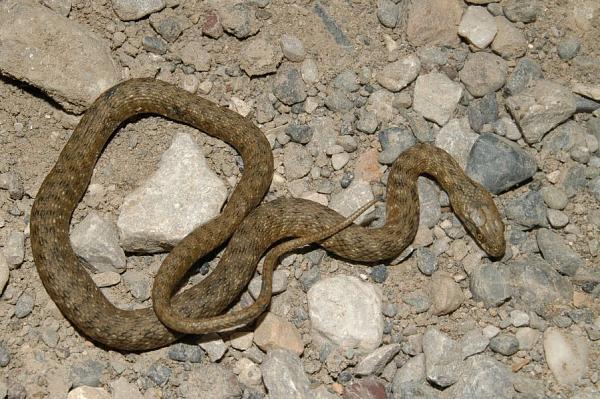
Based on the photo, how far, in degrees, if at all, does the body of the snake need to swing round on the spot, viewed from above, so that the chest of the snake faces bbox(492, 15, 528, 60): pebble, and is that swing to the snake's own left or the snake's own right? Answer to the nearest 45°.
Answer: approximately 90° to the snake's own left

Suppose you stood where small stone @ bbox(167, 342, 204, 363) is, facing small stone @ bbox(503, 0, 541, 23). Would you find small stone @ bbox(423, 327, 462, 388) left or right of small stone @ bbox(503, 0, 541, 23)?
right

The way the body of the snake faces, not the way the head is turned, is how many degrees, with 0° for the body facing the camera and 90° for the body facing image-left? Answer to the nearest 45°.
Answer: approximately 315°

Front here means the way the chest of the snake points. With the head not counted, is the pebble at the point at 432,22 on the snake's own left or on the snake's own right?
on the snake's own left

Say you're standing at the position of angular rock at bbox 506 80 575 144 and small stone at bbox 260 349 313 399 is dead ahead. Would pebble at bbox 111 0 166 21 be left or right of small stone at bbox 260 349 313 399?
right

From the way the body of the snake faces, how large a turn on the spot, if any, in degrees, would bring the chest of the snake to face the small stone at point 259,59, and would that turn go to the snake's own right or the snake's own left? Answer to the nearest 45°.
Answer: approximately 135° to the snake's own left

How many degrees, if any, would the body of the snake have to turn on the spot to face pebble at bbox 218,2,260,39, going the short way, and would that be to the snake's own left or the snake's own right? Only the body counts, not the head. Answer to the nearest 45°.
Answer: approximately 135° to the snake's own left

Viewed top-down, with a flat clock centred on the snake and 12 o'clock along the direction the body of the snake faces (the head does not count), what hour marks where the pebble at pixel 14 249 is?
The pebble is roughly at 4 o'clock from the snake.

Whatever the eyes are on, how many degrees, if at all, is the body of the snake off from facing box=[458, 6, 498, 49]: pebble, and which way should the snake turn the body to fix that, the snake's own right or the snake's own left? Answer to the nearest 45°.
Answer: approximately 90° to the snake's own left

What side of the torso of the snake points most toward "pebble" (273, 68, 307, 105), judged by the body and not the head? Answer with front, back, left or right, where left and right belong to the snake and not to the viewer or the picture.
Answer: left

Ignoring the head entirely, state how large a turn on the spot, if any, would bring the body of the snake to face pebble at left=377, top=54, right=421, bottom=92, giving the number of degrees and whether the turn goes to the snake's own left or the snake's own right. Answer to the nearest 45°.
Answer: approximately 90° to the snake's own left

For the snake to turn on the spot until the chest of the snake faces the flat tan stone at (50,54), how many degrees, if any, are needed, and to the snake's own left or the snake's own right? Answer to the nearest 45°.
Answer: approximately 180°
